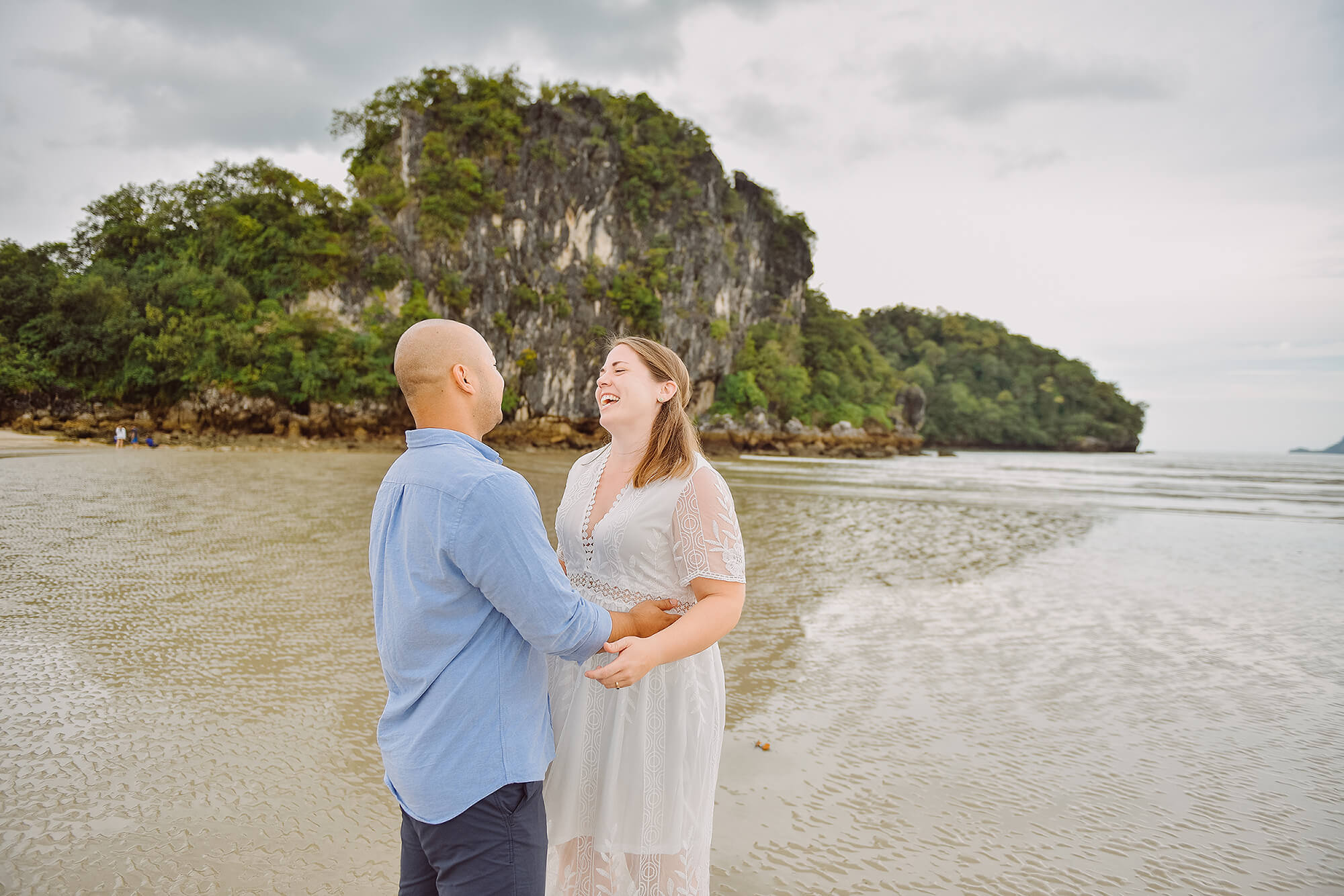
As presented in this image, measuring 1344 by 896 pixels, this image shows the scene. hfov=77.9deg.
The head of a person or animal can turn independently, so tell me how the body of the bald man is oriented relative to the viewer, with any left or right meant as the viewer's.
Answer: facing away from the viewer and to the right of the viewer

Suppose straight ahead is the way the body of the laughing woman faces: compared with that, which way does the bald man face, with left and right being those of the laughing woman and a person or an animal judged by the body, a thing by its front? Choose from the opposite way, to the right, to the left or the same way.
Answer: the opposite way

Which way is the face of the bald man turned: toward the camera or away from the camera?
away from the camera

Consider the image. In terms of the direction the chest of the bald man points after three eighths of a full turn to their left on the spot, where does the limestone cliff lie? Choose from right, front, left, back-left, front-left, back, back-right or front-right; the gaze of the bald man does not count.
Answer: right

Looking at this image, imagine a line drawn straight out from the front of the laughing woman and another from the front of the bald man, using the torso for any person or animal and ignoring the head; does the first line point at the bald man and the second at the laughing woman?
yes

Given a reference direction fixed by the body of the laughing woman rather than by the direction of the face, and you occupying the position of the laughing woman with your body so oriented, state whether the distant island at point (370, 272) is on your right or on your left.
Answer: on your right

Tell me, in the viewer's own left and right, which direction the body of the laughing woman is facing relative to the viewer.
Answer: facing the viewer and to the left of the viewer

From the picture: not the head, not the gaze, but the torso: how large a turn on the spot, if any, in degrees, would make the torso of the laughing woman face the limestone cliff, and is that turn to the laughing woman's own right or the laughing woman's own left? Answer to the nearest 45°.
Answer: approximately 135° to the laughing woman's own right
